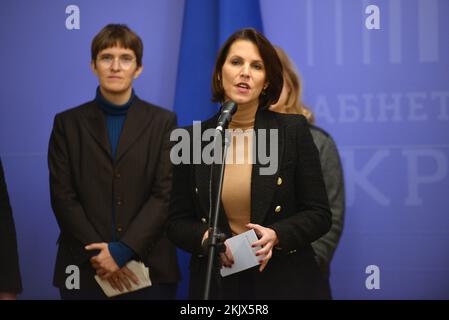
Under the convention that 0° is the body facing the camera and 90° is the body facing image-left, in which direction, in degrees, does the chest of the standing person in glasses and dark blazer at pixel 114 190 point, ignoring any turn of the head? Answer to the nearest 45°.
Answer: approximately 0°

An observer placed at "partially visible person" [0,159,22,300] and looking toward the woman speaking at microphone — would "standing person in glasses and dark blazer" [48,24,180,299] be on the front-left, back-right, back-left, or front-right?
front-left

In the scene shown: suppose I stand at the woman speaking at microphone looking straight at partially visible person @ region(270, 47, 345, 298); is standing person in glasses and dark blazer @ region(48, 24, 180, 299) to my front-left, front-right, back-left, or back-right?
front-left

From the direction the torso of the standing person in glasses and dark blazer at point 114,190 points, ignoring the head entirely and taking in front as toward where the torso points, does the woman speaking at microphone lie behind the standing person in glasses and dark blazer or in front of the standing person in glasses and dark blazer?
in front

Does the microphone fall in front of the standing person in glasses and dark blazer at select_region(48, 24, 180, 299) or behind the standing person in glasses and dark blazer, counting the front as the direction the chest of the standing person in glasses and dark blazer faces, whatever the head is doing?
in front

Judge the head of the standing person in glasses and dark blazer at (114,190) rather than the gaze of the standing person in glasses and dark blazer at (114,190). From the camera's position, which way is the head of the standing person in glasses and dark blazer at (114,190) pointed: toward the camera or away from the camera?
toward the camera

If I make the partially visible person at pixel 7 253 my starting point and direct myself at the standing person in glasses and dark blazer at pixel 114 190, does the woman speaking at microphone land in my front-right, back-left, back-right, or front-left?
front-right

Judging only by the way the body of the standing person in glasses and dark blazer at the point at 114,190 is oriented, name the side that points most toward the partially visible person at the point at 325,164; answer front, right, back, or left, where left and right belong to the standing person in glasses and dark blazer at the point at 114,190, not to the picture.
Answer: left

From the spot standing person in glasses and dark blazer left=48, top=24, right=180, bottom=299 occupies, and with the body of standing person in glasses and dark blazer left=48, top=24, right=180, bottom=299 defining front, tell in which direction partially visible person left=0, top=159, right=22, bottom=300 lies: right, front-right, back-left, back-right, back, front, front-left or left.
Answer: front-right

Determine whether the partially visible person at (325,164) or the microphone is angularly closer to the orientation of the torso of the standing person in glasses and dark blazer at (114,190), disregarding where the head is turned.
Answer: the microphone

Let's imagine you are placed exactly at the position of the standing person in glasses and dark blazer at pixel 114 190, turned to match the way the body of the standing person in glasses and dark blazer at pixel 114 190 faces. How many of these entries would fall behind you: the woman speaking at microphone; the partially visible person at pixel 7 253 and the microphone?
0
